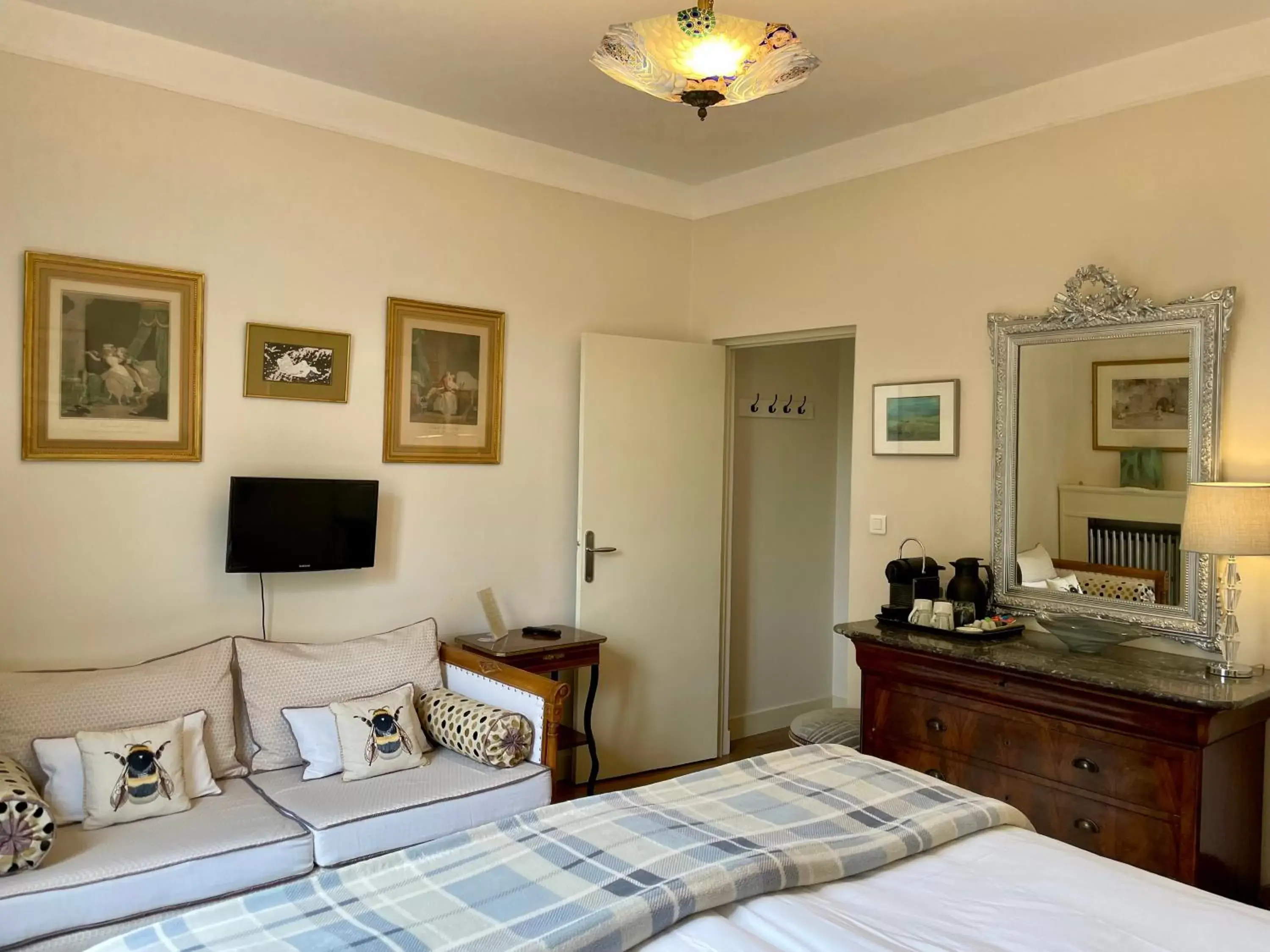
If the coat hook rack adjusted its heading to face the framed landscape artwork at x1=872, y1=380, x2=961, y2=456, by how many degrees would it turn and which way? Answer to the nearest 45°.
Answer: approximately 45° to its right

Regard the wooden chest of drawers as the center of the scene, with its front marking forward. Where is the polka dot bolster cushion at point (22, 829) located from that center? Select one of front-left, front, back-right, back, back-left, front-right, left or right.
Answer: front

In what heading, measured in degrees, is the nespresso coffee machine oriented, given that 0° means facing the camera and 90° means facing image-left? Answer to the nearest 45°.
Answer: approximately 45°

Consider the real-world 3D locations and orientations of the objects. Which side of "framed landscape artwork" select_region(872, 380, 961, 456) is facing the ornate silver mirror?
left

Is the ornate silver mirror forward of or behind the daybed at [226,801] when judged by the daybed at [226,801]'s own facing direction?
forward

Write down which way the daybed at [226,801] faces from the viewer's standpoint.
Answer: facing the viewer and to the right of the viewer

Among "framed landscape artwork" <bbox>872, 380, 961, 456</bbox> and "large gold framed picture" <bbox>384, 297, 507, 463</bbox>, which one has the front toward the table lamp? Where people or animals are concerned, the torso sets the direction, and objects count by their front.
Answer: the large gold framed picture

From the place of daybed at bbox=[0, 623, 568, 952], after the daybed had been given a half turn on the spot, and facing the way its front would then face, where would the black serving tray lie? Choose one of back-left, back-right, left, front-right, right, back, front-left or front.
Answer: back-right

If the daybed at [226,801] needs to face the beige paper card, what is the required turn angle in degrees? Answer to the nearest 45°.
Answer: approximately 90° to its left

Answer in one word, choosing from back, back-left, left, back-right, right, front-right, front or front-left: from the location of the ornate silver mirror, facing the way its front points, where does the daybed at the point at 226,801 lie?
front

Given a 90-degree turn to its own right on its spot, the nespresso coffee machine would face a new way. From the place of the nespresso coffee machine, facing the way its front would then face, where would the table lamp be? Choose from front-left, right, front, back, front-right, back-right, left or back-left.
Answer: back

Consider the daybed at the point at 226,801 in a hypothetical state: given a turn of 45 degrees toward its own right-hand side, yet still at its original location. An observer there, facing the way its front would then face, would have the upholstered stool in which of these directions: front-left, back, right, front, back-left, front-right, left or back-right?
left

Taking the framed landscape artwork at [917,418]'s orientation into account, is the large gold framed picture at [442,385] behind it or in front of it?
in front

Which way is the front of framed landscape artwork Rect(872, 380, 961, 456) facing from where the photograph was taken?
facing the viewer and to the left of the viewer

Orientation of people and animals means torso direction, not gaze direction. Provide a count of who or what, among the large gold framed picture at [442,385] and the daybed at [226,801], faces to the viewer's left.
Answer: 0

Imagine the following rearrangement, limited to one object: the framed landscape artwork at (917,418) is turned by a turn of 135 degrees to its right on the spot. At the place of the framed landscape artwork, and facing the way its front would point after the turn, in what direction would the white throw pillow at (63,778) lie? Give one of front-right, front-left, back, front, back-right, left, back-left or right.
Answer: back-left
